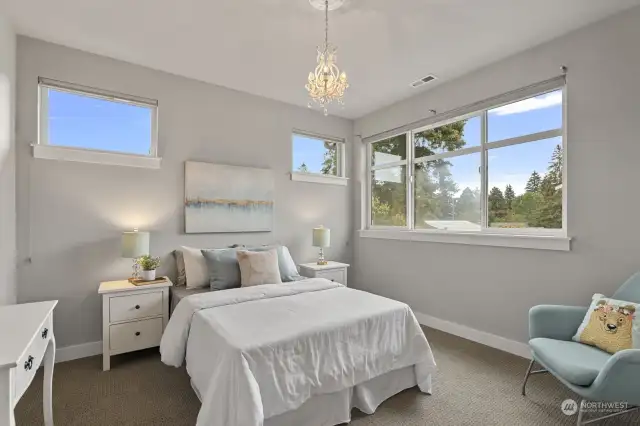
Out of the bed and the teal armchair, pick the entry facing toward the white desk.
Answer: the teal armchair

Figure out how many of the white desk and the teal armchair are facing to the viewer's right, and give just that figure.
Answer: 1

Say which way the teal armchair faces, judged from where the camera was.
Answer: facing the viewer and to the left of the viewer

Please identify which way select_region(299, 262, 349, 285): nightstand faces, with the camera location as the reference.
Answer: facing the viewer and to the right of the viewer

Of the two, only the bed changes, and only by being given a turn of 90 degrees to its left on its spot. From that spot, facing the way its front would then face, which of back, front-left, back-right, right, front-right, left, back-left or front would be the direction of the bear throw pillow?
front-right

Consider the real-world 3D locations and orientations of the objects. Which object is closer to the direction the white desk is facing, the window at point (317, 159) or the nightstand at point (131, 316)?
the window

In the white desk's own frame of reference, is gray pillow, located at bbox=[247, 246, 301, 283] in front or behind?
in front

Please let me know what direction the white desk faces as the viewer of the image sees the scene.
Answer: facing to the right of the viewer

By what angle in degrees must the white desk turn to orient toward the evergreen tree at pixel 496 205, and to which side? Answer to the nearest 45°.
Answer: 0° — it already faces it

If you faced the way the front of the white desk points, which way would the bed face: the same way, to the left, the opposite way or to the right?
to the right

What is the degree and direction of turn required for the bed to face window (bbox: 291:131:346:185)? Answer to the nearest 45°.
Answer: approximately 135° to its left

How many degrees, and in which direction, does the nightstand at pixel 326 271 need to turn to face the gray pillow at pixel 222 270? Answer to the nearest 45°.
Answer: approximately 90° to its right

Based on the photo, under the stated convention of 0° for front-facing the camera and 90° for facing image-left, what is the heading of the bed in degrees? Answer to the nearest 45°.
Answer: approximately 315°

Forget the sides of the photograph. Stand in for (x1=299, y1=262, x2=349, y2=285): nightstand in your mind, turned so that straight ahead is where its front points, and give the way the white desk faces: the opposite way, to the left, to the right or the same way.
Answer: to the left
